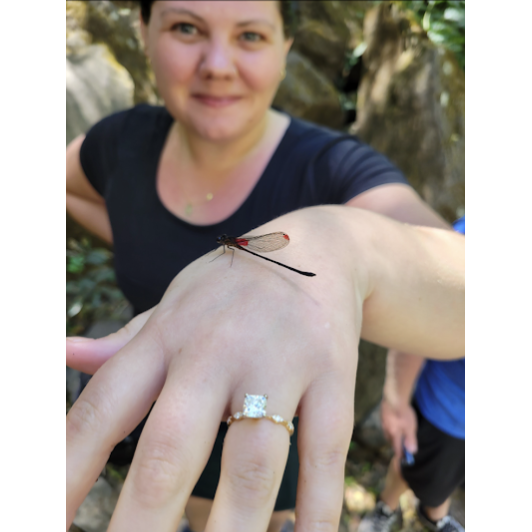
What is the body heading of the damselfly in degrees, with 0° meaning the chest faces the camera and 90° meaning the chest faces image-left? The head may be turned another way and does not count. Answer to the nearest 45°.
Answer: approximately 90°

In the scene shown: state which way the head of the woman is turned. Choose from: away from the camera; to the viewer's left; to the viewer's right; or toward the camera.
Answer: toward the camera

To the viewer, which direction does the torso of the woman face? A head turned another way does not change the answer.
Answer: toward the camera

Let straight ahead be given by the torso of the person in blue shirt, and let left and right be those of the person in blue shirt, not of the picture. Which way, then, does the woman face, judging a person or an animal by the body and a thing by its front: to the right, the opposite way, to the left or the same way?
the same way

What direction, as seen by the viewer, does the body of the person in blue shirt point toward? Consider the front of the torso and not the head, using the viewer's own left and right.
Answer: facing the viewer
